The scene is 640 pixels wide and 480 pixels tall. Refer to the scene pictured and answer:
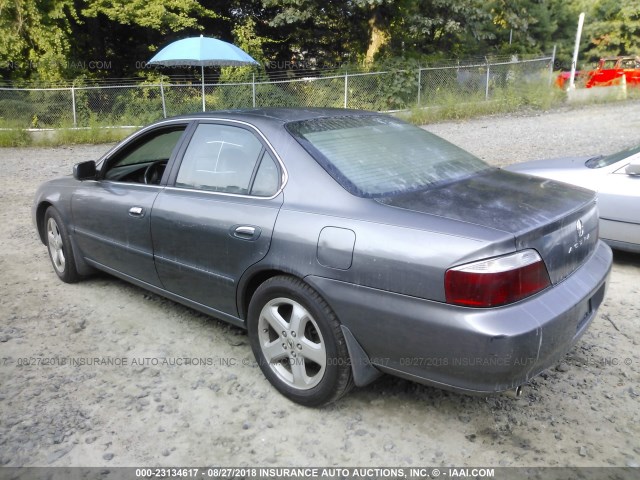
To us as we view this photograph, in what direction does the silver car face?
facing to the left of the viewer

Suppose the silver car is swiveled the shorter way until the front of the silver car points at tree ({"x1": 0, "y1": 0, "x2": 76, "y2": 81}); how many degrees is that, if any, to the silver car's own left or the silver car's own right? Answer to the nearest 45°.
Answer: approximately 45° to the silver car's own right

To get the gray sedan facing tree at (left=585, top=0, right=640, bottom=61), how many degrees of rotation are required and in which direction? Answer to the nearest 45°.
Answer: approximately 90° to its right

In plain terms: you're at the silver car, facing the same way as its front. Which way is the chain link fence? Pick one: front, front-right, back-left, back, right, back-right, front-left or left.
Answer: front-right

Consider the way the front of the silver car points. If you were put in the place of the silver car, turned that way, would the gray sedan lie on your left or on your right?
on your left

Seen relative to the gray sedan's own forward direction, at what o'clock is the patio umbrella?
The patio umbrella is roughly at 1 o'clock from the gray sedan.

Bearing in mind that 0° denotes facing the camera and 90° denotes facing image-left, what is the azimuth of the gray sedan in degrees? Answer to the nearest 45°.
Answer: approximately 135°

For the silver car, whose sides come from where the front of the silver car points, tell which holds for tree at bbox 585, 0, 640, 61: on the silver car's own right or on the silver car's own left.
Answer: on the silver car's own right

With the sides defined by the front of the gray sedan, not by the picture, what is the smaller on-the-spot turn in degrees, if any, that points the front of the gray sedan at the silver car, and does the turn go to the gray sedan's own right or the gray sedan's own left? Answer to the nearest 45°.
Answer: approximately 90° to the gray sedan's own right

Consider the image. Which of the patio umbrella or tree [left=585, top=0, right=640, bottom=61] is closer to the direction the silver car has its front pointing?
the patio umbrella
